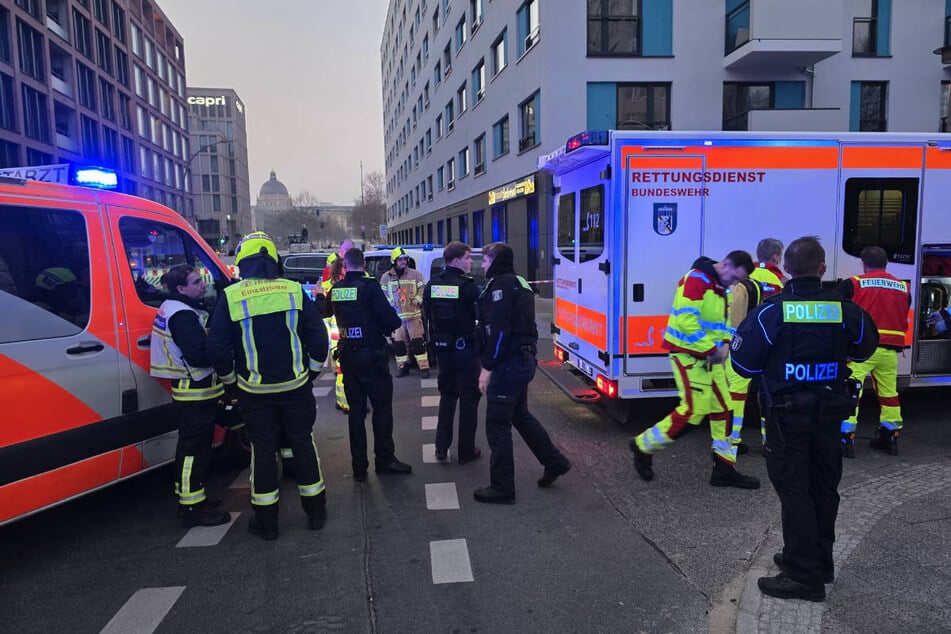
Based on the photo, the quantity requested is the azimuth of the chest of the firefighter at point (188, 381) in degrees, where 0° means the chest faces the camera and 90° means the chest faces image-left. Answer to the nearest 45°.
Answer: approximately 270°

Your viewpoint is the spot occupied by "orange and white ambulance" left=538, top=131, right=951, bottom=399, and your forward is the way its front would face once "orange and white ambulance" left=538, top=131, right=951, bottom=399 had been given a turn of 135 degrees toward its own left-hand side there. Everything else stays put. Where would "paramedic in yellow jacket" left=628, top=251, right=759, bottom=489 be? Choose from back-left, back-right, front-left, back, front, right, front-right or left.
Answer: left

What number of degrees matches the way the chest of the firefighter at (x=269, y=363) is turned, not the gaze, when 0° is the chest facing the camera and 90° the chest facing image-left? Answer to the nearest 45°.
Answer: approximately 180°

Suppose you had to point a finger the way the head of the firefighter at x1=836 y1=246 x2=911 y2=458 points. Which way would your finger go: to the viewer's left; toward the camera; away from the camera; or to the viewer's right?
away from the camera

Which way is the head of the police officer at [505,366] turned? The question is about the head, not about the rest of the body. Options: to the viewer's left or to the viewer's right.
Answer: to the viewer's left

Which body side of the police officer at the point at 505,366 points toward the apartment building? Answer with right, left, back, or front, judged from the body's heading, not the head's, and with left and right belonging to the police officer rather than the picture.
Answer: right

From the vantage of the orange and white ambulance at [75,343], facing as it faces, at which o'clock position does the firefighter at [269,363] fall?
The firefighter is roughly at 2 o'clock from the orange and white ambulance.

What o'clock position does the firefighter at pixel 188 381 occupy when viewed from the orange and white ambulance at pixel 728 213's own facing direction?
The firefighter is roughly at 6 o'clock from the orange and white ambulance.

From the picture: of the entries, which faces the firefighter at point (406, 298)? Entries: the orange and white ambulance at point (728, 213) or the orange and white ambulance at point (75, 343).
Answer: the orange and white ambulance at point (75, 343)

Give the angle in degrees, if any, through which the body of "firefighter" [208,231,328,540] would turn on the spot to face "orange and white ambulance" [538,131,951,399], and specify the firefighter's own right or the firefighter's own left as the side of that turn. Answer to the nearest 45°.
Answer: approximately 90° to the firefighter's own right

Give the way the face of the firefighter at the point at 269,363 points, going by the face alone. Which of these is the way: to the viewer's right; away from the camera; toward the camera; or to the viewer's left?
away from the camera
